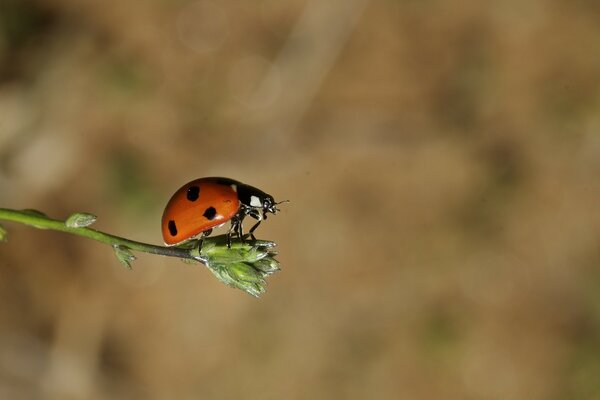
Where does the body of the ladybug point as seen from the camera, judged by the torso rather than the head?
to the viewer's right
